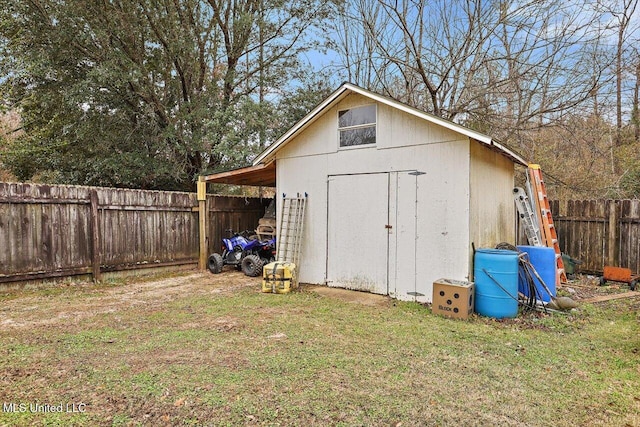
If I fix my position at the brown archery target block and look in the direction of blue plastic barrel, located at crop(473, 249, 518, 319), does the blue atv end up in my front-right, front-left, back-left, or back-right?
back-left

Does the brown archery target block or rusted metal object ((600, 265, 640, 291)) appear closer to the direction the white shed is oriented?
the brown archery target block

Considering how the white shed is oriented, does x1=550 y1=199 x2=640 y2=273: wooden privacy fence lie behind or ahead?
behind

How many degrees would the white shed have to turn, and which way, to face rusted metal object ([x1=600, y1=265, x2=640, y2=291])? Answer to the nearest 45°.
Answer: approximately 135° to its left

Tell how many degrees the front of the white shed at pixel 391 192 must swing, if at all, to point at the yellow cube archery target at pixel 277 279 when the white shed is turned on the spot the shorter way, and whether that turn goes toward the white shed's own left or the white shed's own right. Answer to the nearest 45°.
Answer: approximately 45° to the white shed's own right

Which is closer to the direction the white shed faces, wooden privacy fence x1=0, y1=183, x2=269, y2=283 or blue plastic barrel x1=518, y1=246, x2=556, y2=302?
the wooden privacy fence

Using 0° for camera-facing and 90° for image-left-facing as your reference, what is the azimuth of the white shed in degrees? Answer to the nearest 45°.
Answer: approximately 45°

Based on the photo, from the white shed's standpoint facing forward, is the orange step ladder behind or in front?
behind

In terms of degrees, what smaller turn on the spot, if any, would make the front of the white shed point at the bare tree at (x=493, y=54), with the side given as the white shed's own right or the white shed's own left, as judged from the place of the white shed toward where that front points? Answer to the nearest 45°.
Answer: approximately 180°
